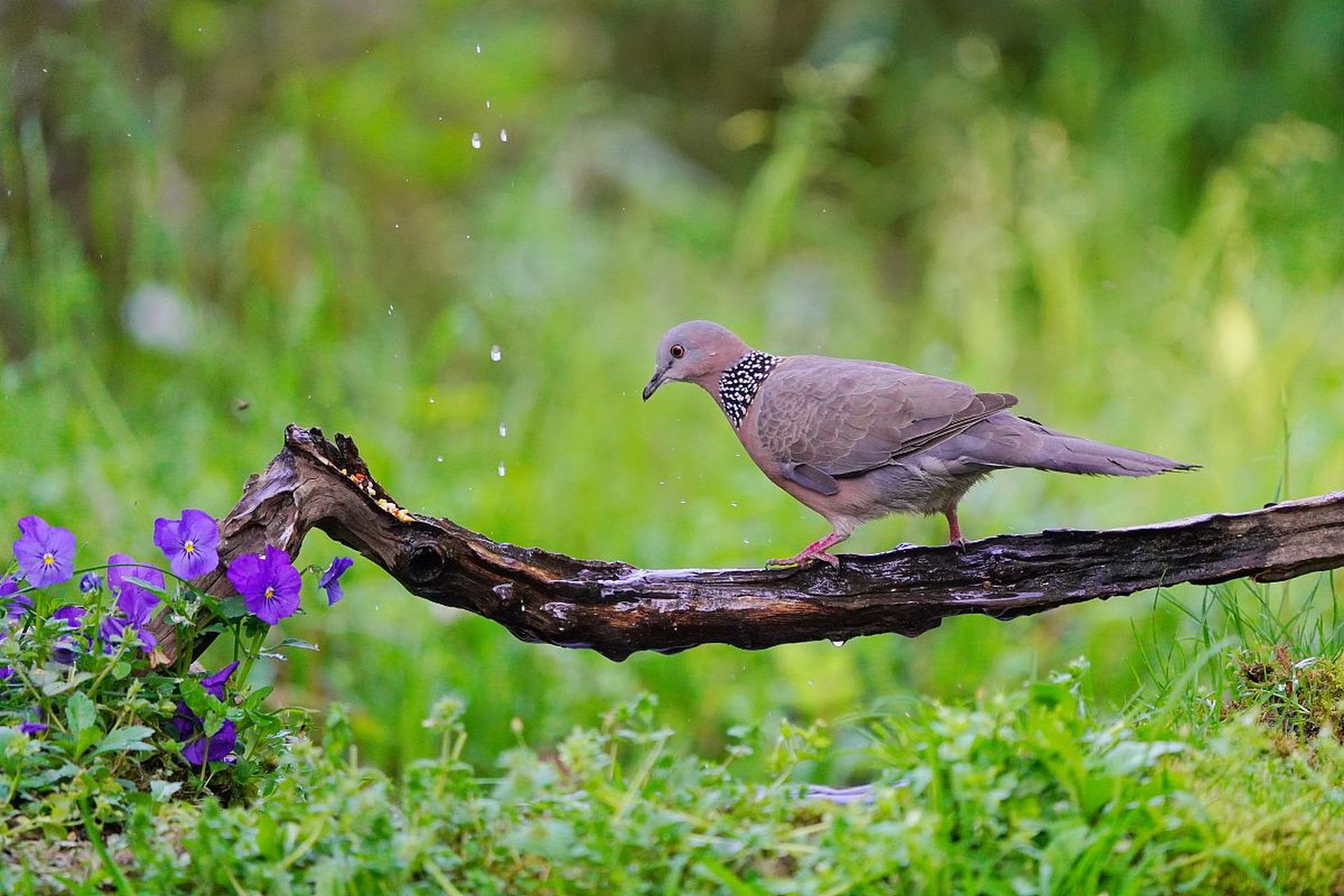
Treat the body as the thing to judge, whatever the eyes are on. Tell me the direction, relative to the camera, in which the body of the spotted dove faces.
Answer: to the viewer's left

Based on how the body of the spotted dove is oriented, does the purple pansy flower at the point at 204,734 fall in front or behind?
in front

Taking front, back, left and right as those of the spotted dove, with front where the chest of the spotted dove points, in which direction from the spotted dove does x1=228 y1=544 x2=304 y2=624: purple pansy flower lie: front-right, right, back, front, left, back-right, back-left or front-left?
front-left

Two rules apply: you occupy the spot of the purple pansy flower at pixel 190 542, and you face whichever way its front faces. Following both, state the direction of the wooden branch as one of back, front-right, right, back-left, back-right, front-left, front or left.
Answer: left
